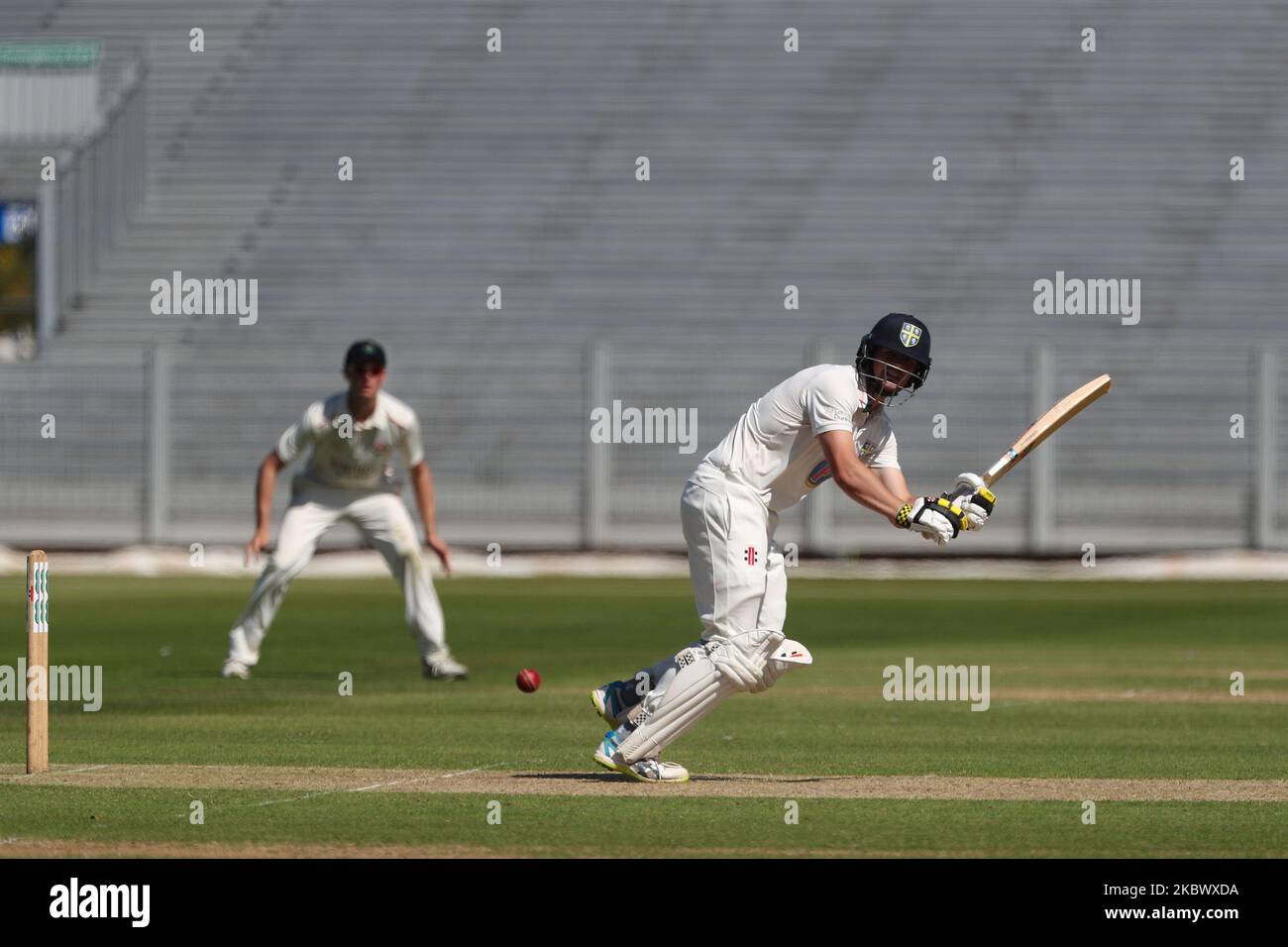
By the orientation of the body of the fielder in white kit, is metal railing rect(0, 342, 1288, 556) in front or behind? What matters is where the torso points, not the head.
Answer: behind

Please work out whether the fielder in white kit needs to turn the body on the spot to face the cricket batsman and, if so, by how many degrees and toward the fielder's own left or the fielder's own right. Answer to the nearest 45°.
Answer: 0° — they already face them

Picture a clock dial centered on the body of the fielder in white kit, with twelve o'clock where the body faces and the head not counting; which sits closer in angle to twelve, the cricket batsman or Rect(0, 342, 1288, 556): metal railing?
the cricket batsman

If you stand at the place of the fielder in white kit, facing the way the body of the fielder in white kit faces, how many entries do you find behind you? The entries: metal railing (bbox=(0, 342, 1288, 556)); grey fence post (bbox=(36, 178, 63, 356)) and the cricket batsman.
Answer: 2

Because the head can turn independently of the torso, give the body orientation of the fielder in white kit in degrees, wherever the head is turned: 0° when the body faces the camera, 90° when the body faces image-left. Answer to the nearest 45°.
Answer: approximately 0°

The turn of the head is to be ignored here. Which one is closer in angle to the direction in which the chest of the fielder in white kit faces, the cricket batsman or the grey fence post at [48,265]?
the cricket batsman

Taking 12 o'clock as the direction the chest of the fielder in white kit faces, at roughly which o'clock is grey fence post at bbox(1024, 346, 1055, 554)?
The grey fence post is roughly at 7 o'clock from the fielder in white kit.

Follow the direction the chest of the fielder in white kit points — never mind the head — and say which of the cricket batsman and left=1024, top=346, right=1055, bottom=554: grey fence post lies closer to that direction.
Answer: the cricket batsman

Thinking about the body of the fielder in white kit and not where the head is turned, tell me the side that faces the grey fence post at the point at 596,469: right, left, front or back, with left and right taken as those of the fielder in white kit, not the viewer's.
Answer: back

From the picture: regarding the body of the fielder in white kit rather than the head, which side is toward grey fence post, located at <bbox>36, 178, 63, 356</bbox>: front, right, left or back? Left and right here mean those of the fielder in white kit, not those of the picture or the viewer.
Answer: back

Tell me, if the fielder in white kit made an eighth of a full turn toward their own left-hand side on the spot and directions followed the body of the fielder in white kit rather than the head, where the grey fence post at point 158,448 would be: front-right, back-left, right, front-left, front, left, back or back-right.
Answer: back-left

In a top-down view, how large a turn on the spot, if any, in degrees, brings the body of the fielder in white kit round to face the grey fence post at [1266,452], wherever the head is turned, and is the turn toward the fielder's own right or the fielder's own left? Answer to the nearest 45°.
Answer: approximately 135° to the fielder's own left
